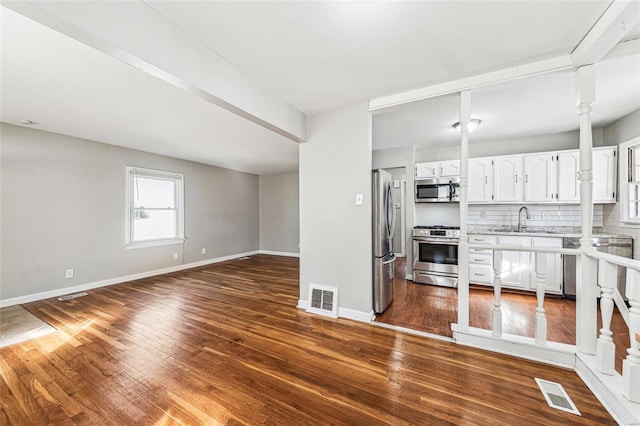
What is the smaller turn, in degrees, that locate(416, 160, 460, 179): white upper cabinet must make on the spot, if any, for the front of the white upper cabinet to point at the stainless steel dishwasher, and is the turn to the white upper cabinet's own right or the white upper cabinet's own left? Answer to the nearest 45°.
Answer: approximately 90° to the white upper cabinet's own left

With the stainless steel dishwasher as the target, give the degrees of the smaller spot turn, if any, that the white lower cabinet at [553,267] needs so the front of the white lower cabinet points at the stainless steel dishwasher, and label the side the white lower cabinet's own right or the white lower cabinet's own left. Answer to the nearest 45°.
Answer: approximately 90° to the white lower cabinet's own left

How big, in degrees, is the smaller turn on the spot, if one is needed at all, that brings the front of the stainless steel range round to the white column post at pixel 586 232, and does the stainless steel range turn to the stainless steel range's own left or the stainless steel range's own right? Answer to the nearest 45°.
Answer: approximately 45° to the stainless steel range's own left

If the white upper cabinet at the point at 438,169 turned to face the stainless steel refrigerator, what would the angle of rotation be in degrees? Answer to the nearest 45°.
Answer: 0° — it already faces it

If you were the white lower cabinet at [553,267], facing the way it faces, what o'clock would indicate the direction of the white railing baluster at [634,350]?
The white railing baluster is roughly at 12 o'clock from the white lower cabinet.

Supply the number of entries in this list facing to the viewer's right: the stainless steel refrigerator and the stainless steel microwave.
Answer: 1
